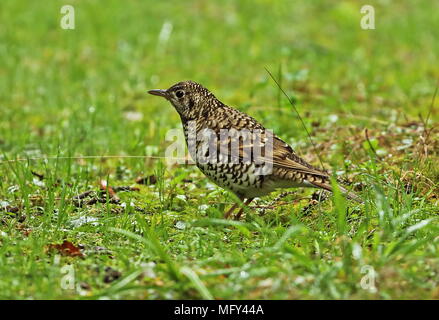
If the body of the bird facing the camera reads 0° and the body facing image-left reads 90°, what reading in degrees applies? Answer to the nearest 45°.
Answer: approximately 90°
